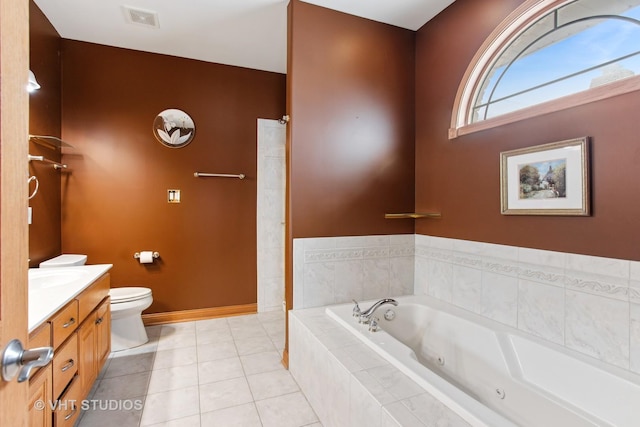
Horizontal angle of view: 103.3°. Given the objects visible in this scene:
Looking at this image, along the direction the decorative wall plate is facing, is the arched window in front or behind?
in front

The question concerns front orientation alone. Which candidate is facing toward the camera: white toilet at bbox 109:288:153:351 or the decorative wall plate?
the decorative wall plate

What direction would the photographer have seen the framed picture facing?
facing the viewer and to the left of the viewer

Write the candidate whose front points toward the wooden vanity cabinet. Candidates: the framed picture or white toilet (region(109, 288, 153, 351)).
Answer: the framed picture

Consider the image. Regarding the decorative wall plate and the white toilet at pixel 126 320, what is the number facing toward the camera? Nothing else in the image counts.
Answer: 1

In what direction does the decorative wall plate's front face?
toward the camera

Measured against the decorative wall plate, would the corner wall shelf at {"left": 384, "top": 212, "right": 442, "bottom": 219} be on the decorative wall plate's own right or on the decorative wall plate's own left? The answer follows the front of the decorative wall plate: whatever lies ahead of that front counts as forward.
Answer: on the decorative wall plate's own left

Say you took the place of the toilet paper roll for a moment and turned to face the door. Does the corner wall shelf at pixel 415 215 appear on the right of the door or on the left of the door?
left

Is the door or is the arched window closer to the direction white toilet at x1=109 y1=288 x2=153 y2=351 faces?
the arched window

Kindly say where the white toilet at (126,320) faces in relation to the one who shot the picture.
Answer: facing to the right of the viewer

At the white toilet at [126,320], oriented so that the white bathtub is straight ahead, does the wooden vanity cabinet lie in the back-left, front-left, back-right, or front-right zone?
front-right

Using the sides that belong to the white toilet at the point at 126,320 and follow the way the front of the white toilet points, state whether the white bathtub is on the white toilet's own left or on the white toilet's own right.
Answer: on the white toilet's own right

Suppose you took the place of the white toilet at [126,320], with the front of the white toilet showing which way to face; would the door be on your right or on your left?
on your right
